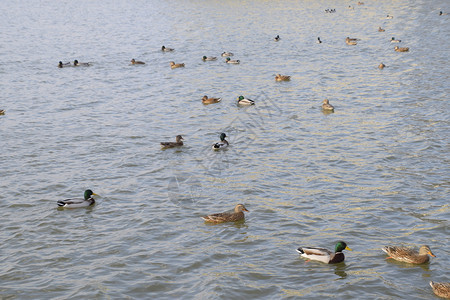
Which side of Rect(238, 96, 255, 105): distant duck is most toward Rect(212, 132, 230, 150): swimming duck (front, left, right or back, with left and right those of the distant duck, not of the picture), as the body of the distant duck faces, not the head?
left

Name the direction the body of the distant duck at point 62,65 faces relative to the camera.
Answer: to the viewer's left

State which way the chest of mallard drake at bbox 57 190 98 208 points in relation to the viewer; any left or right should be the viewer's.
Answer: facing to the right of the viewer

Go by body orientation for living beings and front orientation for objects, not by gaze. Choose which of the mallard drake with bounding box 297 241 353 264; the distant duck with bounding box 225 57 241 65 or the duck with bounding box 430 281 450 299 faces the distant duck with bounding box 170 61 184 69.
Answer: the distant duck with bounding box 225 57 241 65

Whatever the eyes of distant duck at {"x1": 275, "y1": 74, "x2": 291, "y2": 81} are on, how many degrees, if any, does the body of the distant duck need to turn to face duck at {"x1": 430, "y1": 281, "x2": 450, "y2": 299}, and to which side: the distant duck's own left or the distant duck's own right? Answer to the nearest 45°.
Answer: approximately 90° to the distant duck's own left

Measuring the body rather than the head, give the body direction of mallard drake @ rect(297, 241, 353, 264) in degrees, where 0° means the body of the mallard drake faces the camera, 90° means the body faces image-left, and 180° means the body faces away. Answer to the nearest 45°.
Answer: approximately 270°

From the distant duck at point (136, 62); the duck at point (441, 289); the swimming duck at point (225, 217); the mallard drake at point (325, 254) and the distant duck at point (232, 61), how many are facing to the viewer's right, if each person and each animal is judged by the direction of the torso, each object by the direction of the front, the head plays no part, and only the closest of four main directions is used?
3

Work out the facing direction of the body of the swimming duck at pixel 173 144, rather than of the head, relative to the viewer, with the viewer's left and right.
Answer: facing to the right of the viewer
